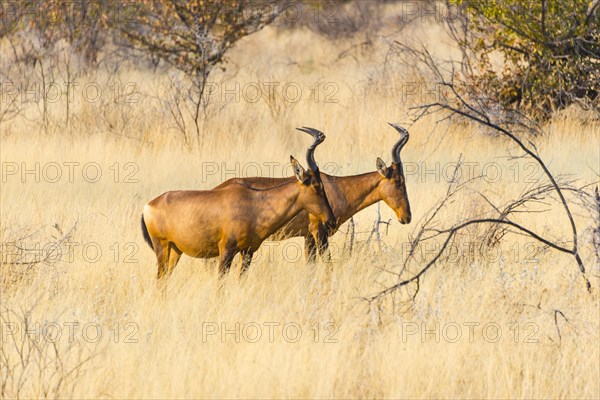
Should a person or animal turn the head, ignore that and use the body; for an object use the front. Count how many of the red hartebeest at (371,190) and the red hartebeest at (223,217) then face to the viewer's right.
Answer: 2

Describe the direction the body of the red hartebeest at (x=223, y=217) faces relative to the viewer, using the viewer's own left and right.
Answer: facing to the right of the viewer

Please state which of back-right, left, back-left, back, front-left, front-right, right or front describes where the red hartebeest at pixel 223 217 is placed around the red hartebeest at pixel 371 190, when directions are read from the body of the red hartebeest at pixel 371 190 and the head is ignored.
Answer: back-right

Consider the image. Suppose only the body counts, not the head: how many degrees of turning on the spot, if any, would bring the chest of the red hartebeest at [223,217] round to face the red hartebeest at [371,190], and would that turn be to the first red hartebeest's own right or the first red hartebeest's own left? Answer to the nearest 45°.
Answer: approximately 45° to the first red hartebeest's own left

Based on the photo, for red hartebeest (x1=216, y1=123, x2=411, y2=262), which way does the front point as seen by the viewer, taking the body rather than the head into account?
to the viewer's right
